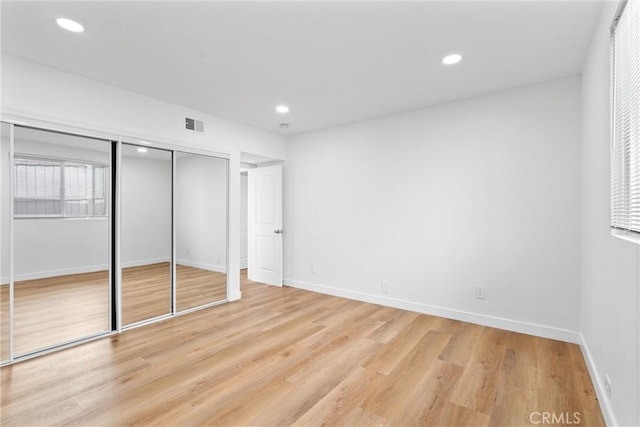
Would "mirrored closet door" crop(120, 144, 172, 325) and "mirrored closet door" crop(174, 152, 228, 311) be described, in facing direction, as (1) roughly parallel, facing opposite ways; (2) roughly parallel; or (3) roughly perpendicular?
roughly parallel

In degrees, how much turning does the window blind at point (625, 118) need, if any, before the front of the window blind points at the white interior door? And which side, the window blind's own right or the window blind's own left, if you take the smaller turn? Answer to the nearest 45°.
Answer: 0° — it already faces it

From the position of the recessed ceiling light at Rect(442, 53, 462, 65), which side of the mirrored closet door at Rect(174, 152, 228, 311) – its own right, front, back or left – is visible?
front

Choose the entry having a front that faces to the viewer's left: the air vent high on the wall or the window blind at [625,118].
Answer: the window blind

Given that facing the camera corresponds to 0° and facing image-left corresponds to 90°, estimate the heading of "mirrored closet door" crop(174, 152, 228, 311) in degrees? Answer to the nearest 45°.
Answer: approximately 315°

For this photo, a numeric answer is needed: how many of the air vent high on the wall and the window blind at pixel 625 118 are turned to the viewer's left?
1

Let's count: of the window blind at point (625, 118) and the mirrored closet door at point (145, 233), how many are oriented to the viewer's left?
1

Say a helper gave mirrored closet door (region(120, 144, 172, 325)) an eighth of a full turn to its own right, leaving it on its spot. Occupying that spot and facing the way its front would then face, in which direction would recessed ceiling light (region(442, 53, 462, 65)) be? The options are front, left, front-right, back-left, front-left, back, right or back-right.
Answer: front-left

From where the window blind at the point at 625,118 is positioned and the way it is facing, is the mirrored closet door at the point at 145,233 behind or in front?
in front

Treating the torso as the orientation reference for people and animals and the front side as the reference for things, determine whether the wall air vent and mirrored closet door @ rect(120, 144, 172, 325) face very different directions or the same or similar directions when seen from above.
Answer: same or similar directions

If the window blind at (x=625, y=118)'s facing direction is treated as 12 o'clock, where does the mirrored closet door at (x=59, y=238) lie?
The mirrored closet door is roughly at 11 o'clock from the window blind.

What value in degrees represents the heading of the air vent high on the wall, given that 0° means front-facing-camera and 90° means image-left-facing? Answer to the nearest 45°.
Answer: approximately 315°

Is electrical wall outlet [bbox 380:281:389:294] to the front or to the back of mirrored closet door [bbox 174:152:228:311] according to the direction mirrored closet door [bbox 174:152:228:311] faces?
to the front

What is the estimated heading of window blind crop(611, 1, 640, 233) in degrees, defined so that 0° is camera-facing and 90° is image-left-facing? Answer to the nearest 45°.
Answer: approximately 90°

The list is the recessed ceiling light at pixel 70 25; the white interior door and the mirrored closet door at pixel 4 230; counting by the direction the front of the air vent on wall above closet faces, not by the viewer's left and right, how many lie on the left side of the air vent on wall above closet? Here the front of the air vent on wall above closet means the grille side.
1

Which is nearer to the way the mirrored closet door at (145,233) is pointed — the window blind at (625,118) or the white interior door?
the window blind

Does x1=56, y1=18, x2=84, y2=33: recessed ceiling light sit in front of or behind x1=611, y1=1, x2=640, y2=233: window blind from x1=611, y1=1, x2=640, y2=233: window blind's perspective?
in front
